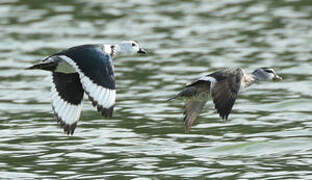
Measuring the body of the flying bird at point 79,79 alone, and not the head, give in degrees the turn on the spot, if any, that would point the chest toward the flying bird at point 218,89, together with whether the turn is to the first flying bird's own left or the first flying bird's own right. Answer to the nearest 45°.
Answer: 0° — it already faces it

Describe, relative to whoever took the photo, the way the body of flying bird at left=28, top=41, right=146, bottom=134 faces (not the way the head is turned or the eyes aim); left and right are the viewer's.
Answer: facing to the right of the viewer

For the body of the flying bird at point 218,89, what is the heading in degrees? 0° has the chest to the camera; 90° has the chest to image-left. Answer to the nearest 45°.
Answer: approximately 270°

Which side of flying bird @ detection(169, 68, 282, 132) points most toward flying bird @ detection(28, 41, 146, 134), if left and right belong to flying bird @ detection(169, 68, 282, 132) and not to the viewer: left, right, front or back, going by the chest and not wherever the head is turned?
back

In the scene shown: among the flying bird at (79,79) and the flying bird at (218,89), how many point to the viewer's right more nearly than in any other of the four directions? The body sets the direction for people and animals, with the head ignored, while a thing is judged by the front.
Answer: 2

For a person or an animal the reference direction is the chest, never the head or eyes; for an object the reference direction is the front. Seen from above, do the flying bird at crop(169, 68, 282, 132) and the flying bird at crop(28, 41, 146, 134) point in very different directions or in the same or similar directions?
same or similar directions
